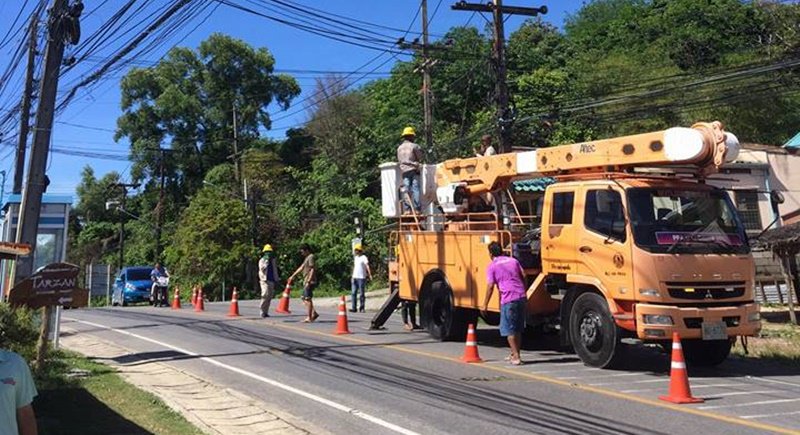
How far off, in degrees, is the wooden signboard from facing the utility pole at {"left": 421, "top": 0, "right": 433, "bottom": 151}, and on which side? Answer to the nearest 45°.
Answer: approximately 135° to its left

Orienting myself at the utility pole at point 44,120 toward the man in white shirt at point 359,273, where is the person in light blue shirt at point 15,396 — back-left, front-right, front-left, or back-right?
back-right

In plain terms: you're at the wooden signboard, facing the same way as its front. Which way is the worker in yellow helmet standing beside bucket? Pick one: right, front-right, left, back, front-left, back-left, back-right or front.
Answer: left

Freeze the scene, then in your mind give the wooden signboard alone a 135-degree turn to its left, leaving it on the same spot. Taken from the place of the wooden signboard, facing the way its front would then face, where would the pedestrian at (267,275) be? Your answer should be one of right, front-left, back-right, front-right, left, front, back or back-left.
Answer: front

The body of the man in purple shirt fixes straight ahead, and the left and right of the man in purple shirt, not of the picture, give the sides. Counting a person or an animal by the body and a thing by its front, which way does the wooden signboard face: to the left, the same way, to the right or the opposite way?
the opposite way

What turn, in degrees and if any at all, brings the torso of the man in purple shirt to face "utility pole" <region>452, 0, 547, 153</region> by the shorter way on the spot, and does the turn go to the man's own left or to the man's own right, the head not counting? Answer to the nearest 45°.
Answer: approximately 45° to the man's own right

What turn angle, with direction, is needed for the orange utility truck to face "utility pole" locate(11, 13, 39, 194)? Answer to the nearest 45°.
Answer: approximately 135° to its right

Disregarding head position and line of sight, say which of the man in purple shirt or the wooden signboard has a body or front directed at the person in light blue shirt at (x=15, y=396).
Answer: the wooden signboard

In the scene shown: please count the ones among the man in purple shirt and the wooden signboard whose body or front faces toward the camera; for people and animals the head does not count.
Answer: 1

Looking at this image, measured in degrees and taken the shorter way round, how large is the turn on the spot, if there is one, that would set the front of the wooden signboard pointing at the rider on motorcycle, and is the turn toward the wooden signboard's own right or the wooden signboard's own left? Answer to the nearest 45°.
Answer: approximately 180°

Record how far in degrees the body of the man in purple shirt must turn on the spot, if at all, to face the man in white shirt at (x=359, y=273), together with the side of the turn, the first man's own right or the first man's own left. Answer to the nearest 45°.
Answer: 0° — they already face them

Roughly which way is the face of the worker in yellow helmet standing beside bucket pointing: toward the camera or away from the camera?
away from the camera

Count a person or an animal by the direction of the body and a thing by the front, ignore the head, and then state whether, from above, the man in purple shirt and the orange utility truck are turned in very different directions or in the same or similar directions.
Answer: very different directions

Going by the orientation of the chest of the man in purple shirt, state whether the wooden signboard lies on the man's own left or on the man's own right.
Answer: on the man's own left
